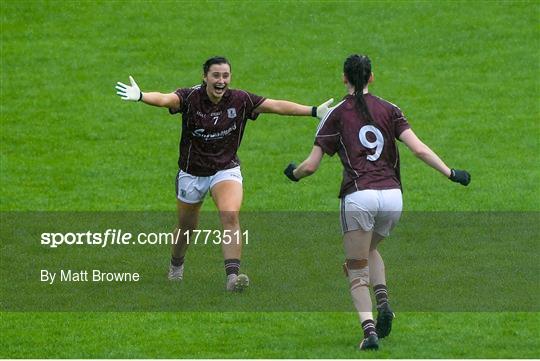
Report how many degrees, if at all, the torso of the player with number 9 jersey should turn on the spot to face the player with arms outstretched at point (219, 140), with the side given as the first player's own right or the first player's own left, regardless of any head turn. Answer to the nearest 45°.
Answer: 0° — they already face them

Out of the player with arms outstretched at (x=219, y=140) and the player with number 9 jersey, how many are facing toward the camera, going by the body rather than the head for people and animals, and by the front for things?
1

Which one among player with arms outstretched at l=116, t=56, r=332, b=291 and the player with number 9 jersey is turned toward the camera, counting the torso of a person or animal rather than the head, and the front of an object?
the player with arms outstretched

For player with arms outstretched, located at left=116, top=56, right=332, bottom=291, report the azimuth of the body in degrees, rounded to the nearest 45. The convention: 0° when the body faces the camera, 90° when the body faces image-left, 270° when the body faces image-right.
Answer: approximately 0°

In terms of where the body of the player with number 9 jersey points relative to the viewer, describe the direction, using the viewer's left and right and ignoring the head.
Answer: facing away from the viewer and to the left of the viewer

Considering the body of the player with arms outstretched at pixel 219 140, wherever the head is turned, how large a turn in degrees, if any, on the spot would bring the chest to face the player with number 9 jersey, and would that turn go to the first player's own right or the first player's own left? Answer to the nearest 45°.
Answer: approximately 45° to the first player's own left

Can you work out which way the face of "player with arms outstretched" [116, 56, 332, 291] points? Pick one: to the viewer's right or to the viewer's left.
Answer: to the viewer's right
